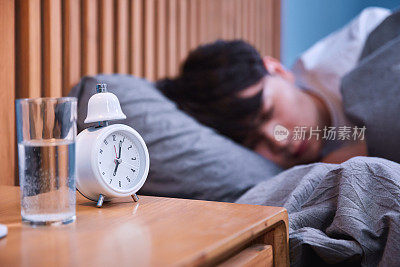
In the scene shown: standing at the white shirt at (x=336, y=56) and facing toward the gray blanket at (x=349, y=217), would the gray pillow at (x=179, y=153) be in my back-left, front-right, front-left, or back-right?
front-right

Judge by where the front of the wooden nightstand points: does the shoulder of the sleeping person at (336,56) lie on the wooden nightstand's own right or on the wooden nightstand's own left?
on the wooden nightstand's own left

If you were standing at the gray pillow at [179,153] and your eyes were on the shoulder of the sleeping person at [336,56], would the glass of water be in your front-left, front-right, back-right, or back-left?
back-right

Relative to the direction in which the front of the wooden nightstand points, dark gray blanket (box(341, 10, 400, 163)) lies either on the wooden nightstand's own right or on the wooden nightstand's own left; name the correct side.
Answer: on the wooden nightstand's own left

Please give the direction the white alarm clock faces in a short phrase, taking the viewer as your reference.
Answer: facing the viewer and to the right of the viewer
